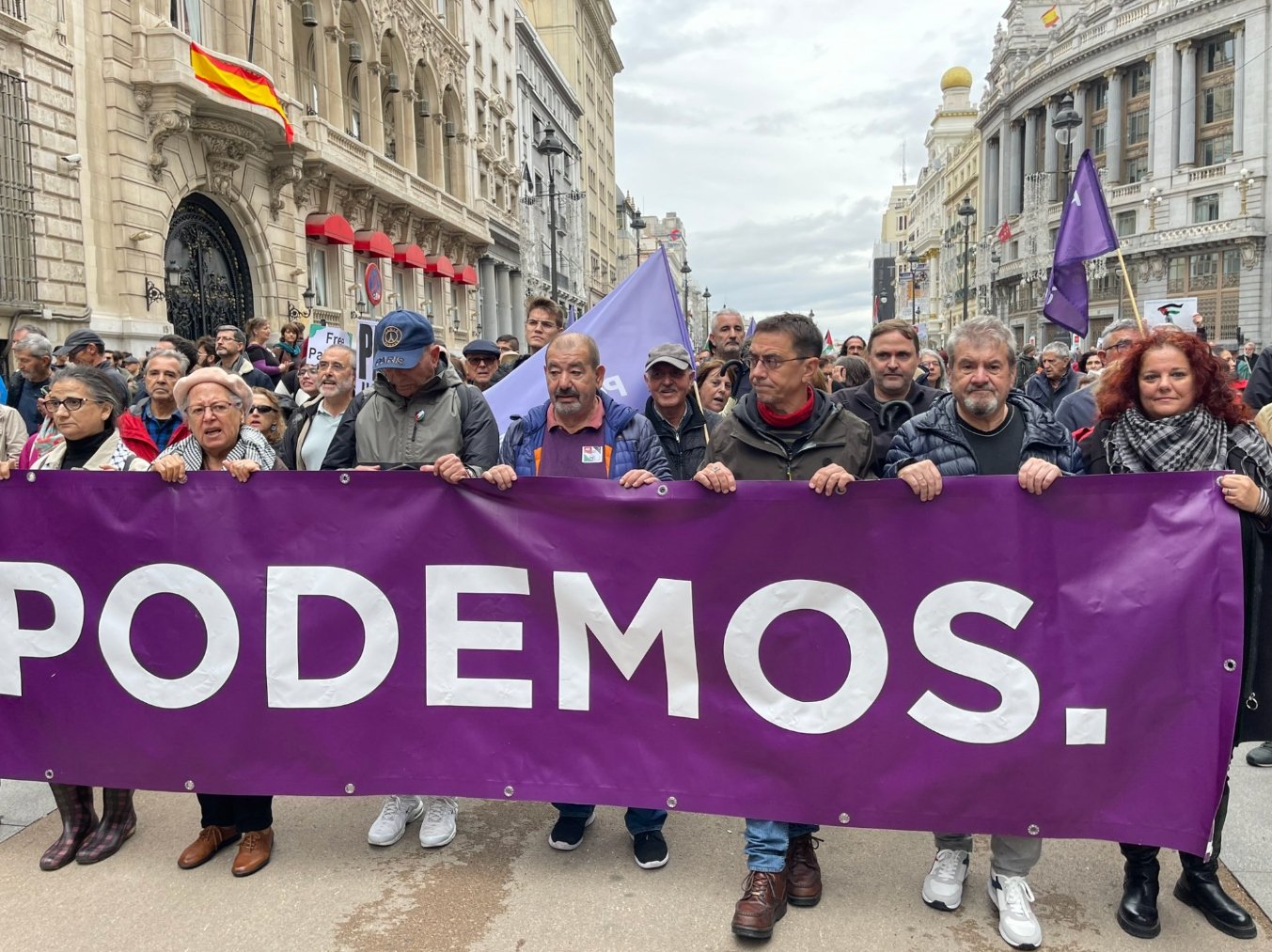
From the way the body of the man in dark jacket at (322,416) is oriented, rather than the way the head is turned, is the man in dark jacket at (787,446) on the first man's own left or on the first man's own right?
on the first man's own left

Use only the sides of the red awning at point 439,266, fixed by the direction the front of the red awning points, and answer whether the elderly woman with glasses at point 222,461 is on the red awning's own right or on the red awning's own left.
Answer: on the red awning's own right

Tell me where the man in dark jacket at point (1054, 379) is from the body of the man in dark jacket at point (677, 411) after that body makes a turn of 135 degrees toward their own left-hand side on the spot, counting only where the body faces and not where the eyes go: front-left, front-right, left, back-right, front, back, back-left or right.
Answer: front

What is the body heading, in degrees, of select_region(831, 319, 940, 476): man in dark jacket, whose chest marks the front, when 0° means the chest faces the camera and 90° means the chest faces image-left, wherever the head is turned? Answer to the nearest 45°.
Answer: approximately 0°

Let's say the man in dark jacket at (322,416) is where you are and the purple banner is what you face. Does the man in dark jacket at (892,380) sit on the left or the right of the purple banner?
left

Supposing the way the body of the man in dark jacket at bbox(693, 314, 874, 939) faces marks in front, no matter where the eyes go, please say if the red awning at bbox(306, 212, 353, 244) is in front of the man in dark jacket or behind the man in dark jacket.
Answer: behind
